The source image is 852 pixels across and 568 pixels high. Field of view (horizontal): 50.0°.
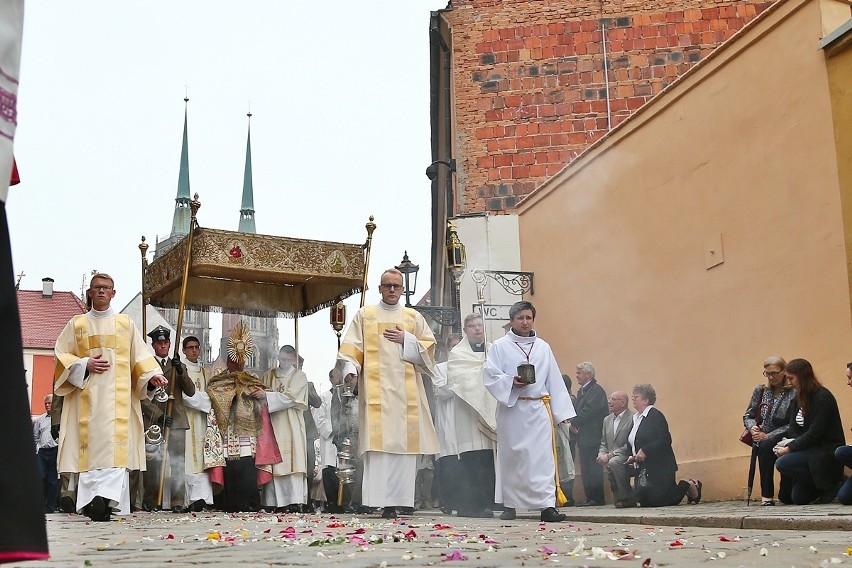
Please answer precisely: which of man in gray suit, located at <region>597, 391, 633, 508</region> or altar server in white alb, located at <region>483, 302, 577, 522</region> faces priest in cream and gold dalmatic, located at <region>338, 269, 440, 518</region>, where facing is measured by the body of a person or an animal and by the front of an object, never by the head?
the man in gray suit

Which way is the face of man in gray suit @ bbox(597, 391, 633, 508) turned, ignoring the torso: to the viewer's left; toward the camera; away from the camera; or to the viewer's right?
to the viewer's left

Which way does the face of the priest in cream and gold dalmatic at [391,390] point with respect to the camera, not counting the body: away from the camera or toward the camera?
toward the camera

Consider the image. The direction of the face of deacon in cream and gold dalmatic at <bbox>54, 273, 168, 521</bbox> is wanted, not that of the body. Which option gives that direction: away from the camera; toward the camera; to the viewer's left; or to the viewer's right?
toward the camera

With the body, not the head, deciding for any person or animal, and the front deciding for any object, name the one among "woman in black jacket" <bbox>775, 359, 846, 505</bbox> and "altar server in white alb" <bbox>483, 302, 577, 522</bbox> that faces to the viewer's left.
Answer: the woman in black jacket

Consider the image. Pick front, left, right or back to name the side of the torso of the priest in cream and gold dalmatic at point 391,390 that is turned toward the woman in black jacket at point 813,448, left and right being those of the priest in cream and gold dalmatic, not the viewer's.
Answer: left

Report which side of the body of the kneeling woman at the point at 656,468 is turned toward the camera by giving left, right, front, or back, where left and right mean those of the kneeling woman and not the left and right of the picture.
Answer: left

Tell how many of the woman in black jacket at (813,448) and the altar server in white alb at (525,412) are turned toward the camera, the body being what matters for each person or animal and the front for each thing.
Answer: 1

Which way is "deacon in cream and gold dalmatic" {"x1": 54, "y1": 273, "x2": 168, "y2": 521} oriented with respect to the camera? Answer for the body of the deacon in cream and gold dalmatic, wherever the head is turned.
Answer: toward the camera

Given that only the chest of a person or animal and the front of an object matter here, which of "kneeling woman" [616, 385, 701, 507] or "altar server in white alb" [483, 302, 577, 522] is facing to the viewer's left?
the kneeling woman

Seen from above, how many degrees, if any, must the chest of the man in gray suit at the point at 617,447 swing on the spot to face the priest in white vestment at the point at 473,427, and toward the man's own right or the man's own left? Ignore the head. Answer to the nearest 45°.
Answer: approximately 45° to the man's own right

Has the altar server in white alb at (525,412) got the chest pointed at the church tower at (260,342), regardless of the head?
no

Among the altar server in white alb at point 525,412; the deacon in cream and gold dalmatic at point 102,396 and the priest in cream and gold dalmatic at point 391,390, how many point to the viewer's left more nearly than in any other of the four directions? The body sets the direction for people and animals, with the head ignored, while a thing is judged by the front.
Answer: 0

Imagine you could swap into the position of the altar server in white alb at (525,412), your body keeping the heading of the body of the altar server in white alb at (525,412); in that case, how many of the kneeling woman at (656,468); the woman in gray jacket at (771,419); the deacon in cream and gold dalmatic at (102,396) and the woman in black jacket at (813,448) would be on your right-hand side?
1

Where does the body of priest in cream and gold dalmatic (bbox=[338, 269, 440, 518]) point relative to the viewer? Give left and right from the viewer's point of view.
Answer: facing the viewer
